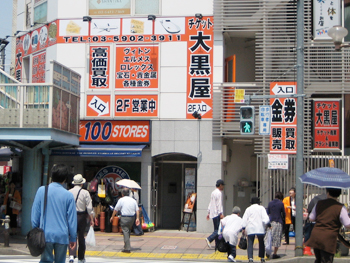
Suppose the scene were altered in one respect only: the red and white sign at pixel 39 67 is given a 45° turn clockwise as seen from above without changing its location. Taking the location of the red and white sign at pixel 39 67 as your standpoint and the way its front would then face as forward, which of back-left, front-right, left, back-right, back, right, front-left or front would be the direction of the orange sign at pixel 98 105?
back-left

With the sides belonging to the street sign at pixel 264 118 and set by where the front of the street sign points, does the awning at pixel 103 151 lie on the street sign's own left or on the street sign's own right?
on the street sign's own right

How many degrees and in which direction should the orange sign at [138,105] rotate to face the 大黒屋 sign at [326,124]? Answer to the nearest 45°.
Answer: approximately 90° to its left

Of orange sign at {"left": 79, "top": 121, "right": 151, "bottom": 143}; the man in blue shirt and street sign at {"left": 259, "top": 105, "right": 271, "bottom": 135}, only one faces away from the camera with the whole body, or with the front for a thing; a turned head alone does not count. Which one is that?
the man in blue shirt

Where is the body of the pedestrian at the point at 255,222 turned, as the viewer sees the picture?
away from the camera

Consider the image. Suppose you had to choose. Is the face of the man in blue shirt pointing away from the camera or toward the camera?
away from the camera
